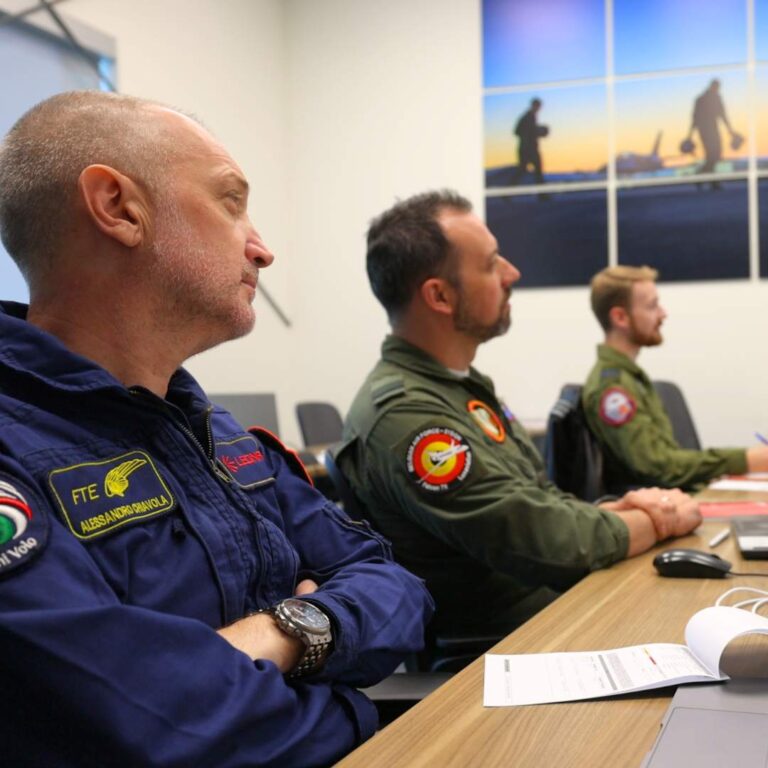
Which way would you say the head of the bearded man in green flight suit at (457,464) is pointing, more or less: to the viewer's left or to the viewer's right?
to the viewer's right

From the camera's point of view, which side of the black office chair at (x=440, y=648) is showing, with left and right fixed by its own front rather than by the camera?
right

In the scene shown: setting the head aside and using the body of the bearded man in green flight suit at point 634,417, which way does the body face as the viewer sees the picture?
to the viewer's right

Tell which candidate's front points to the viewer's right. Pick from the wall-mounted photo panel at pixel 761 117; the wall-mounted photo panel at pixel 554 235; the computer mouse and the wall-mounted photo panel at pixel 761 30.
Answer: the computer mouse

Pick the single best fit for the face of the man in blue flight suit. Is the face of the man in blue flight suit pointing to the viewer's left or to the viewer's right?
to the viewer's right

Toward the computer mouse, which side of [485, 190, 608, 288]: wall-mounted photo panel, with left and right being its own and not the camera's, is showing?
front

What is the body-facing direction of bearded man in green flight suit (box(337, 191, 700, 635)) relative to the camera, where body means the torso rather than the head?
to the viewer's right

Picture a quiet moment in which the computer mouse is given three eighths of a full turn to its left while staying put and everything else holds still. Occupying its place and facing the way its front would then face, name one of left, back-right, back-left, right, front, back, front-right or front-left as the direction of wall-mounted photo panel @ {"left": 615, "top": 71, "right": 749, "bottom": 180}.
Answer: front-right

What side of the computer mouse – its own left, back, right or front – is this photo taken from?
right

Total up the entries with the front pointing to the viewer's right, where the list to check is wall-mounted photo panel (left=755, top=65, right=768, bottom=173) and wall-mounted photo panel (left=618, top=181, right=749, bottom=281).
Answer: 0

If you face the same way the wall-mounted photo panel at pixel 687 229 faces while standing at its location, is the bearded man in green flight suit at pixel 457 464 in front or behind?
in front

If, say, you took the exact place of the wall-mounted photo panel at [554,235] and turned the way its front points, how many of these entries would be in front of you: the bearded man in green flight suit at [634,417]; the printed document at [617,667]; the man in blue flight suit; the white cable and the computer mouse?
5
